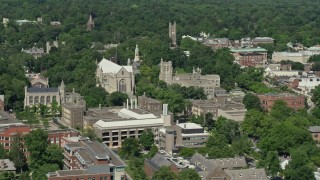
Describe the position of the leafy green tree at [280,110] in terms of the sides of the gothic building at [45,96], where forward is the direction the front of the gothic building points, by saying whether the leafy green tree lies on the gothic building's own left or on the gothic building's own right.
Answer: on the gothic building's own left

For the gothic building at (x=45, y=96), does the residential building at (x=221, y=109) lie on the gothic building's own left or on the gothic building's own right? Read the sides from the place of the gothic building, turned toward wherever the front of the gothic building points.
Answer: on the gothic building's own left

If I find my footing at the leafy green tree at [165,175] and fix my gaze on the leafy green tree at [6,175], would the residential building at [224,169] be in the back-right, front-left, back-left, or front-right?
back-right

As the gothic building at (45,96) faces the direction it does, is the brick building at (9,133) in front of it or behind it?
in front

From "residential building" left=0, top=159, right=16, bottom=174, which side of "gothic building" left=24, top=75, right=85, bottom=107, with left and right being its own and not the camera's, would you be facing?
front

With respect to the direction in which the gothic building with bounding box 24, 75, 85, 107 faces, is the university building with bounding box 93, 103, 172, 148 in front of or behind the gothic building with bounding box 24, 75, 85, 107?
in front

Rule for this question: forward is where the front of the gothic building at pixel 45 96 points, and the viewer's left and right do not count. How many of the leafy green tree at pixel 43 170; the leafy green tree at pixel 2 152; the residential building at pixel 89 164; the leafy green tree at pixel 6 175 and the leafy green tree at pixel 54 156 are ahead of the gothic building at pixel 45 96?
5

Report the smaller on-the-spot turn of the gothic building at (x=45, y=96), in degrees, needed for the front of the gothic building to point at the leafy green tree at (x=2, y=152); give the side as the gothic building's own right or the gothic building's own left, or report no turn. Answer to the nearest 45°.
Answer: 0° — it already faces it

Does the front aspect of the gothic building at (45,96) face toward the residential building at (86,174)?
yes

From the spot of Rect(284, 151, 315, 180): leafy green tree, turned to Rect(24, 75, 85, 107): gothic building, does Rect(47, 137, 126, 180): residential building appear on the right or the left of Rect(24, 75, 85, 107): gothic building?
left

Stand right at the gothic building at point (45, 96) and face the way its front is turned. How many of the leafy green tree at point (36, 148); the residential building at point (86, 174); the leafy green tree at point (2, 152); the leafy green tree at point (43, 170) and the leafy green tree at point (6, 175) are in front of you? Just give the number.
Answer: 5

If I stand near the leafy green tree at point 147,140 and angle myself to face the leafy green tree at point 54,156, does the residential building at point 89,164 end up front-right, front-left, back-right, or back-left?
front-left

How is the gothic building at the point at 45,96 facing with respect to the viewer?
toward the camera

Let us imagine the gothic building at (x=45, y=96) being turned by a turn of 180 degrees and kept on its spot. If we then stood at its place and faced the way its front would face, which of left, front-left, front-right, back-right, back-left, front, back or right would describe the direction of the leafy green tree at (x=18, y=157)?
back

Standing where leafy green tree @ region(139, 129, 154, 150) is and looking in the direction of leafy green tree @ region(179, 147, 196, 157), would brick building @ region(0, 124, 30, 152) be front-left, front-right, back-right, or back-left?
back-right

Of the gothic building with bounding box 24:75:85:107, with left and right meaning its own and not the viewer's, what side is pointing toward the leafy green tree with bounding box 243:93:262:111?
left

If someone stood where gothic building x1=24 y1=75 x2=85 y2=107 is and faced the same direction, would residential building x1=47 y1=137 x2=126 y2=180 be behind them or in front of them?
in front
